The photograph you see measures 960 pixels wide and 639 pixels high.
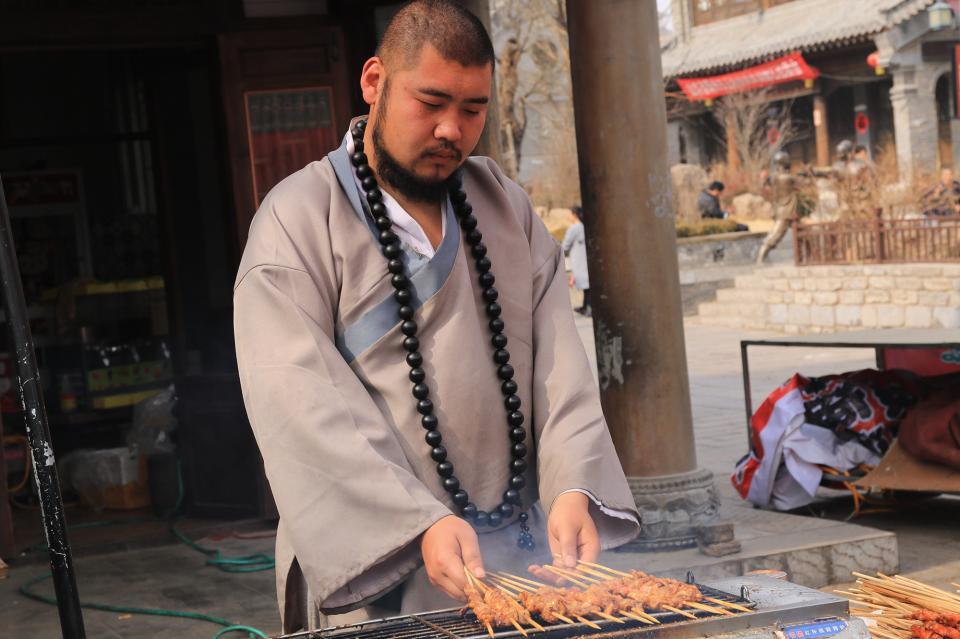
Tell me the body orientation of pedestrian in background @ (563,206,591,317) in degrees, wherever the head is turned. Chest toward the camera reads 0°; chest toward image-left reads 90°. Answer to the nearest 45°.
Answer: approximately 90°

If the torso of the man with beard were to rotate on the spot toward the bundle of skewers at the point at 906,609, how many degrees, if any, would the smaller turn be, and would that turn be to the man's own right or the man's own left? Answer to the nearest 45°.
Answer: approximately 45° to the man's own left

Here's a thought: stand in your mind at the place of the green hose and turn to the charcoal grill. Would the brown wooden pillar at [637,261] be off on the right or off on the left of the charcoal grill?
left

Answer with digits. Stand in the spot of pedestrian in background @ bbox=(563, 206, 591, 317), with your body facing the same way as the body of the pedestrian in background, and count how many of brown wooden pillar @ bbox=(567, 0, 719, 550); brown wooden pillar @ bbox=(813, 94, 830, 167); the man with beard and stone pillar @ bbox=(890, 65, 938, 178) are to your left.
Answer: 2

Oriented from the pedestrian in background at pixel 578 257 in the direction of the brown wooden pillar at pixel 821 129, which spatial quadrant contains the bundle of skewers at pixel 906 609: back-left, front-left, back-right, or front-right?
back-right

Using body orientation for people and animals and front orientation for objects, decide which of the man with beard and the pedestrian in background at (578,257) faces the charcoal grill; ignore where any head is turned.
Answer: the man with beard

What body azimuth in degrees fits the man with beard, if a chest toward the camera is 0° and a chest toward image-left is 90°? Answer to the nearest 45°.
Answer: approximately 315°

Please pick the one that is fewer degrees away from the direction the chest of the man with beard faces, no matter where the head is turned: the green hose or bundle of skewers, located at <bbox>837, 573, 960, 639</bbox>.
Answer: the bundle of skewers
